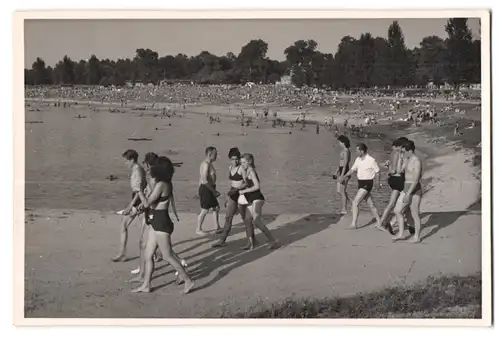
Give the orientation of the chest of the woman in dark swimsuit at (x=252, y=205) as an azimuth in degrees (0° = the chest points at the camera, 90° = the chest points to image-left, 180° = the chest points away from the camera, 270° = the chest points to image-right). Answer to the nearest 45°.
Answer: approximately 90°

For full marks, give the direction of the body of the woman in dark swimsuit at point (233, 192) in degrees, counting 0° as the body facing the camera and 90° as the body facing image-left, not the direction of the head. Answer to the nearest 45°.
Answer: approximately 45°

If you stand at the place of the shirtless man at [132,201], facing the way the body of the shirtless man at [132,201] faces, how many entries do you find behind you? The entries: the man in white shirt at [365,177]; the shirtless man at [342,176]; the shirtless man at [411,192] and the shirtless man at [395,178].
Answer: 4

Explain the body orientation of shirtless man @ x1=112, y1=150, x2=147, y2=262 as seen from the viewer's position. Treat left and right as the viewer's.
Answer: facing to the left of the viewer

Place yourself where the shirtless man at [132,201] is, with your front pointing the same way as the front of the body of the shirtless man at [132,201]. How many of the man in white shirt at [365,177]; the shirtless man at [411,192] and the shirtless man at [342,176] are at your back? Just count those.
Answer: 3

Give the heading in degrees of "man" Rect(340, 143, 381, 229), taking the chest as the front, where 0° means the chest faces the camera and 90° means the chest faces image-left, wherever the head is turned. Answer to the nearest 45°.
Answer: approximately 45°
